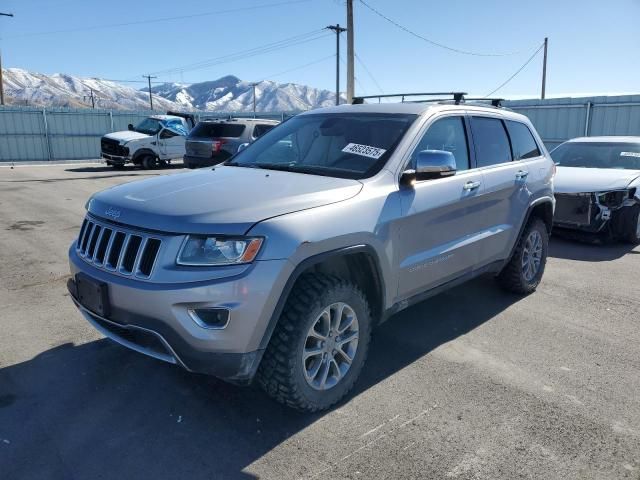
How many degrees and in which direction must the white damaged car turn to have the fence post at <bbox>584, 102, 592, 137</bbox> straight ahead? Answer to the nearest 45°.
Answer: approximately 135° to its right

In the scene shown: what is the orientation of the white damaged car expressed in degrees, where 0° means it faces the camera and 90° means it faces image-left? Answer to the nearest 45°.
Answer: approximately 45°

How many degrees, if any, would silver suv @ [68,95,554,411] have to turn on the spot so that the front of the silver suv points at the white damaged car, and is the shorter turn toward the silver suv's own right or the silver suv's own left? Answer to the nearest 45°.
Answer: approximately 180°

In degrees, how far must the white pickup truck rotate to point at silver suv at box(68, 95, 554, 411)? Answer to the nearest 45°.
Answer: approximately 45° to its left

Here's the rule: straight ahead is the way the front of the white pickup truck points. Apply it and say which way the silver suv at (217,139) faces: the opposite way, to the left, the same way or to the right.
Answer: the opposite way

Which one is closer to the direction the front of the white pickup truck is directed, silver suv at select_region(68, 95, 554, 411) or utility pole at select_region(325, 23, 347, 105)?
the silver suv

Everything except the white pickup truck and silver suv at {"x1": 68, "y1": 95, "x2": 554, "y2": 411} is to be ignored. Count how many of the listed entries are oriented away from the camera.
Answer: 0

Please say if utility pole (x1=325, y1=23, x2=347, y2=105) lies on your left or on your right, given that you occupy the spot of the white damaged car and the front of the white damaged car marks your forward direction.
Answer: on your right

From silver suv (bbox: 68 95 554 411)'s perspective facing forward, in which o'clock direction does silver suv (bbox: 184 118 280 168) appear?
silver suv (bbox: 184 118 280 168) is roughly at 4 o'clock from silver suv (bbox: 68 95 554 411).

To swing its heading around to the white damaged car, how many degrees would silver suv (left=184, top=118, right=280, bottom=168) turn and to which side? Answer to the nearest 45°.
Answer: approximately 90° to its right

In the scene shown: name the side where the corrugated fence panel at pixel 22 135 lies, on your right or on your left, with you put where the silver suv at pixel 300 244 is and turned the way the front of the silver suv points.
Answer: on your right

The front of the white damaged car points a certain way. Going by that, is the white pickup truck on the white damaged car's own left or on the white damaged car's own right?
on the white damaged car's own right

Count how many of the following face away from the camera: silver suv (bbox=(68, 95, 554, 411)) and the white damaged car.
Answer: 0

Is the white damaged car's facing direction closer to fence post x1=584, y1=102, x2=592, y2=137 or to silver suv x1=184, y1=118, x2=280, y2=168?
the silver suv

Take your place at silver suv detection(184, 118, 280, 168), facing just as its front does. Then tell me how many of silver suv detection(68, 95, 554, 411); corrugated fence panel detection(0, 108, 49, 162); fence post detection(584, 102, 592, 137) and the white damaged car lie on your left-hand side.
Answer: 1
